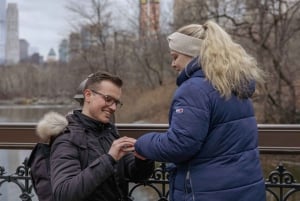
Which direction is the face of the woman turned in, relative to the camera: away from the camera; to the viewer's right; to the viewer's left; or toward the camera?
to the viewer's left

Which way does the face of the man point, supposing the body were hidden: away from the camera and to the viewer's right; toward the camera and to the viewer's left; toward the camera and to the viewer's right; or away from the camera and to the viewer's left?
toward the camera and to the viewer's right

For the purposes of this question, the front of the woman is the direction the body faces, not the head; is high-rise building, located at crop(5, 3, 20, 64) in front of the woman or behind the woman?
in front

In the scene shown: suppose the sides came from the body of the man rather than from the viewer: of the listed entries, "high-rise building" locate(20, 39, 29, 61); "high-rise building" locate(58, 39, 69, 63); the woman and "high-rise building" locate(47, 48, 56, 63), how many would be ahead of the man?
1

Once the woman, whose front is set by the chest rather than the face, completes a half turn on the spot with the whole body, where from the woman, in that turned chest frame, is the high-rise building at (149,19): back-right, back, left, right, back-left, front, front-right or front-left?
back-left

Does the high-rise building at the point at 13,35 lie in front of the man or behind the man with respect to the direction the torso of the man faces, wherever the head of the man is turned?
behind

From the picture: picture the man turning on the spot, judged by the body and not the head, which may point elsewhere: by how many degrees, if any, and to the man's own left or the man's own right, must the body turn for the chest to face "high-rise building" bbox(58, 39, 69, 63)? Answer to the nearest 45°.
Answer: approximately 135° to the man's own left

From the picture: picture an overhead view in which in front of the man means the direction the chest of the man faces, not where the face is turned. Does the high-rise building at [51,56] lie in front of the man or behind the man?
behind

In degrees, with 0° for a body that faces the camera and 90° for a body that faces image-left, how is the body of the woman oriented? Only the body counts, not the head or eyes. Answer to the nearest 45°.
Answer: approximately 135°

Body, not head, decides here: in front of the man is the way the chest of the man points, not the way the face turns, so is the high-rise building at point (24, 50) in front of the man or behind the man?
behind

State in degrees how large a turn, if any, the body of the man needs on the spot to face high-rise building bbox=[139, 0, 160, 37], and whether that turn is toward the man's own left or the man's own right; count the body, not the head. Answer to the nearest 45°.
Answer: approximately 135° to the man's own left

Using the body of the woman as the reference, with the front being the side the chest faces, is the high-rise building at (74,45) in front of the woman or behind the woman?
in front

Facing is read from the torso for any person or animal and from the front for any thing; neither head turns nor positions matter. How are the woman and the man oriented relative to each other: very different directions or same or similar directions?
very different directions

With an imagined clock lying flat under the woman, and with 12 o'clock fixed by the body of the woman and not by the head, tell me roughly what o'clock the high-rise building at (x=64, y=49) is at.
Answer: The high-rise building is roughly at 1 o'clock from the woman.

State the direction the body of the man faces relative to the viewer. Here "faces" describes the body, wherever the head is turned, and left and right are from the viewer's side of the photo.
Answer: facing the viewer and to the right of the viewer
